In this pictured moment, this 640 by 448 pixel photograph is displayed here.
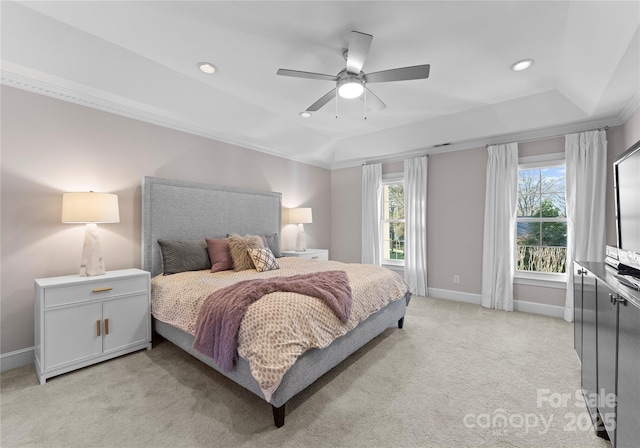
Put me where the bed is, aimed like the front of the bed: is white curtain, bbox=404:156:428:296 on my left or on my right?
on my left

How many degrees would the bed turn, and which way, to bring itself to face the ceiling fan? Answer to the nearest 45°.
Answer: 0° — it already faces it

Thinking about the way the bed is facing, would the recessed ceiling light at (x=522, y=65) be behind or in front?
in front

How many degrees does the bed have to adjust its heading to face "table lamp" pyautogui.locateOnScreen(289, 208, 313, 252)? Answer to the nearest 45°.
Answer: approximately 90° to its left

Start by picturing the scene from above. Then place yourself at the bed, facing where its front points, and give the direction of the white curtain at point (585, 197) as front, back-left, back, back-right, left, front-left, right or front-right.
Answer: front-left

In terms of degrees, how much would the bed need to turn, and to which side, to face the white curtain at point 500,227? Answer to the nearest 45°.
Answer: approximately 45° to its left

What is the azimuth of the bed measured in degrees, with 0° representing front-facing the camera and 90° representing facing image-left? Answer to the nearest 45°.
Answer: approximately 315°

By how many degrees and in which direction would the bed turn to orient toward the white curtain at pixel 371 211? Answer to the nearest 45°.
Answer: approximately 90° to its left

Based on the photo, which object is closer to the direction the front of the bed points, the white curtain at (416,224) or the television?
the television
